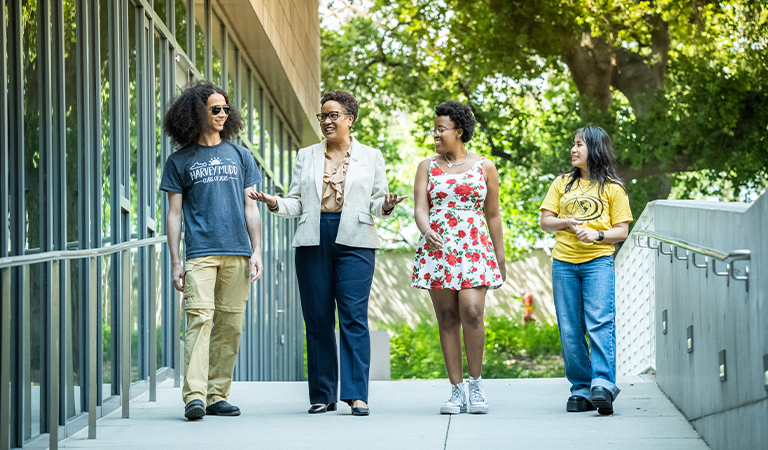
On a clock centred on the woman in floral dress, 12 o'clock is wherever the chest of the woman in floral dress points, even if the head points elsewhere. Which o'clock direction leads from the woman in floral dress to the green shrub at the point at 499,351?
The green shrub is roughly at 6 o'clock from the woman in floral dress.

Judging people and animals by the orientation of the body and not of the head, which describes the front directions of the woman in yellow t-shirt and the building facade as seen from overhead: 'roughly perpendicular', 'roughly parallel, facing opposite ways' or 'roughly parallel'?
roughly perpendicular

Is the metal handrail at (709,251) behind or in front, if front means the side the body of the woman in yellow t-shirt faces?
in front

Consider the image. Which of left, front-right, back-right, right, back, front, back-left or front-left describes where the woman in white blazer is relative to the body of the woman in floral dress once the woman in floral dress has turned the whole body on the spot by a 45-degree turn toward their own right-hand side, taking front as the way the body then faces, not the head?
front-right

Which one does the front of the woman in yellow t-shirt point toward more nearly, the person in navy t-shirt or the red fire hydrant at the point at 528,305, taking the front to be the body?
the person in navy t-shirt

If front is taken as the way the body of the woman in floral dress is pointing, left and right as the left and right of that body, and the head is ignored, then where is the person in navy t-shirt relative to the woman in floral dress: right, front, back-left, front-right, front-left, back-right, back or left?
right

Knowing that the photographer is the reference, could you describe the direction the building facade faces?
facing the viewer and to the right of the viewer

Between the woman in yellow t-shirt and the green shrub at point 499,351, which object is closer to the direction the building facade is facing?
the woman in yellow t-shirt

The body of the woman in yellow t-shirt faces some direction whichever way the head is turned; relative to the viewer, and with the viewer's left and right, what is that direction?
facing the viewer

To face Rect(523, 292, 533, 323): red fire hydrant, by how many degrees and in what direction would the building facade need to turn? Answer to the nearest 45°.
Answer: approximately 90° to its left

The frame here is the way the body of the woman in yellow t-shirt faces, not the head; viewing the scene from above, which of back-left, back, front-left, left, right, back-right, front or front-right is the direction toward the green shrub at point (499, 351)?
back

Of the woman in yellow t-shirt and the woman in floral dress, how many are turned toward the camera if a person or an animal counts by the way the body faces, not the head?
2

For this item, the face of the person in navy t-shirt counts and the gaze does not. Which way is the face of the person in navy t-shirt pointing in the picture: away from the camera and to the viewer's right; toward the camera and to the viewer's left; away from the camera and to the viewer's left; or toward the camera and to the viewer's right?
toward the camera and to the viewer's right
